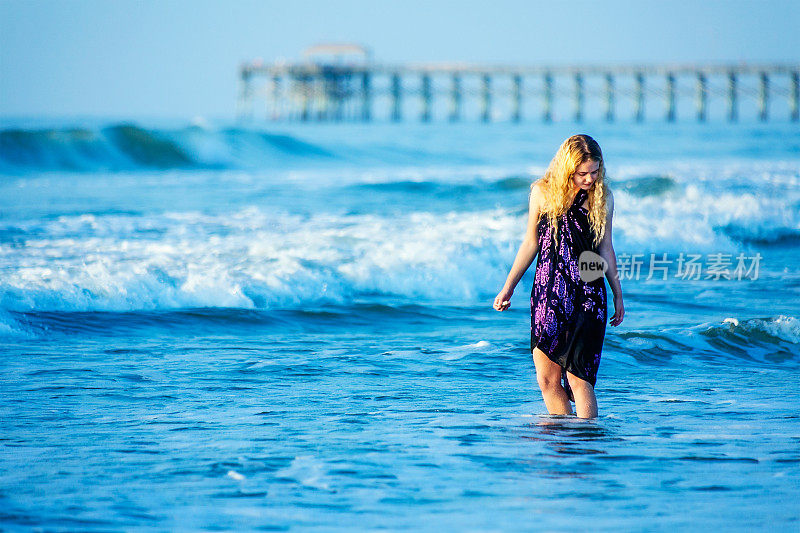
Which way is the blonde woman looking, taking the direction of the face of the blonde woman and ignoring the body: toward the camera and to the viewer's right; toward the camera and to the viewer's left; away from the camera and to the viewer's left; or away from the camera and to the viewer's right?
toward the camera and to the viewer's right
